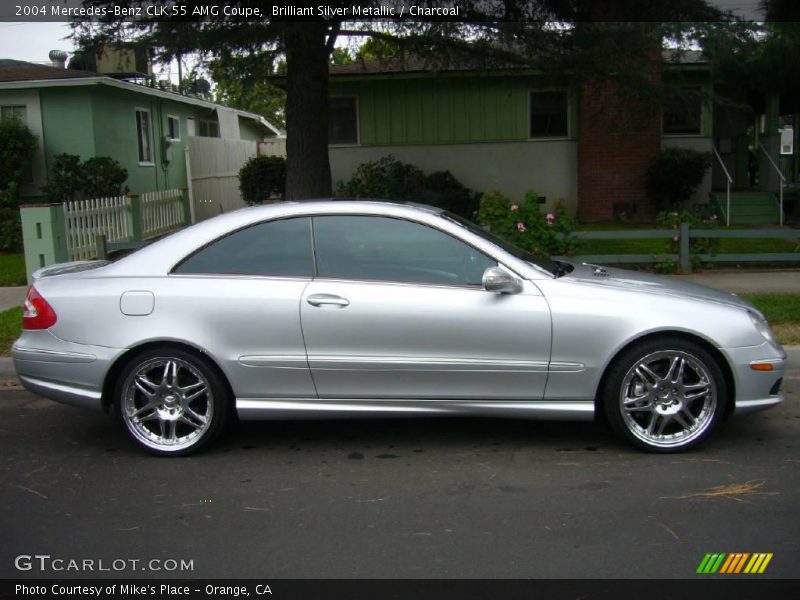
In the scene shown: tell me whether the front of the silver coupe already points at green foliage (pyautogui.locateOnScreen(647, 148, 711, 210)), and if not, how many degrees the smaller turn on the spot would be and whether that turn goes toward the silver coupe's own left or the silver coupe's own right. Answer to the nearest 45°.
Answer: approximately 45° to the silver coupe's own left

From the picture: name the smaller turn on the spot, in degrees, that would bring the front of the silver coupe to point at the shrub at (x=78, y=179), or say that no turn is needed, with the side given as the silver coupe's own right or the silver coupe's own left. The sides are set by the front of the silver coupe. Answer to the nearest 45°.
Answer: approximately 135° to the silver coupe's own left

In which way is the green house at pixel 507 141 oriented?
toward the camera

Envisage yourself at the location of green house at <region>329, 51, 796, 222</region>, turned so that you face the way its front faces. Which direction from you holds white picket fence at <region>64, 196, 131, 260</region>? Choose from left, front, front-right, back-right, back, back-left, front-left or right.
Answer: front-right

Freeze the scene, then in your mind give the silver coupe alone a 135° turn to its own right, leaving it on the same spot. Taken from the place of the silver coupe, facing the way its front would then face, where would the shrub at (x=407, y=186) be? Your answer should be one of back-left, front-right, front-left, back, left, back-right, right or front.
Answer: back-right

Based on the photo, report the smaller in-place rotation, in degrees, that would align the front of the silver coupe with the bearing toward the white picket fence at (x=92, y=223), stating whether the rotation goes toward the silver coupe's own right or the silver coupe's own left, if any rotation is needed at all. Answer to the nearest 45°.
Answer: approximately 135° to the silver coupe's own left

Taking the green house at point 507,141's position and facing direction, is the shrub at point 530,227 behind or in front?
in front

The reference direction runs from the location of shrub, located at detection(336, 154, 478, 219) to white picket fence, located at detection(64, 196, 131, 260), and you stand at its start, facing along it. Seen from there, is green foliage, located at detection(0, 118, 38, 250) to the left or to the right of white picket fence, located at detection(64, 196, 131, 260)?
right

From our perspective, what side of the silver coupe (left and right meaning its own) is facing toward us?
right

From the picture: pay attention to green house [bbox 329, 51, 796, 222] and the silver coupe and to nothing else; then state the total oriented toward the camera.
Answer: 1

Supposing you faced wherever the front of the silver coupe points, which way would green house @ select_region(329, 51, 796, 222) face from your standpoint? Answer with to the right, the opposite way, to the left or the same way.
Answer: to the right

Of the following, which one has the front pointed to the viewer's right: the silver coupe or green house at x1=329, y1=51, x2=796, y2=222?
the silver coupe

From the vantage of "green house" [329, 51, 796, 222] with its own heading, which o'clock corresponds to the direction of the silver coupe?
The silver coupe is roughly at 12 o'clock from the green house.
